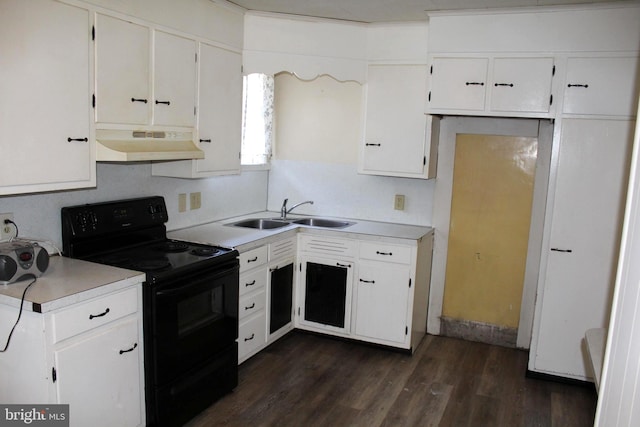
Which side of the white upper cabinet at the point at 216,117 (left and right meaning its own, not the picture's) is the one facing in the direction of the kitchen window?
left

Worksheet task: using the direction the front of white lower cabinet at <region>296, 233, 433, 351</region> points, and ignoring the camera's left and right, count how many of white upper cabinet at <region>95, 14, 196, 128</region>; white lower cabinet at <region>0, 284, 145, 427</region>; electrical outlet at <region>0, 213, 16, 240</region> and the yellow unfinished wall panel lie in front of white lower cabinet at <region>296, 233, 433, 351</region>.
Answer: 3

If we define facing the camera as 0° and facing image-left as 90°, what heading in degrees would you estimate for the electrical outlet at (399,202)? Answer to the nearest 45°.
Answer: approximately 0°

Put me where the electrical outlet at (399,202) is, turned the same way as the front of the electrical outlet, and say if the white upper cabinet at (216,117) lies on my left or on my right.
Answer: on my right

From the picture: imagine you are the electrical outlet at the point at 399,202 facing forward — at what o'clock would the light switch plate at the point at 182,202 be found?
The light switch plate is roughly at 2 o'clock from the electrical outlet.

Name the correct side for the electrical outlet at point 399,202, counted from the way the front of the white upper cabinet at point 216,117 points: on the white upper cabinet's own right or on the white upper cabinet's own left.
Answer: on the white upper cabinet's own left

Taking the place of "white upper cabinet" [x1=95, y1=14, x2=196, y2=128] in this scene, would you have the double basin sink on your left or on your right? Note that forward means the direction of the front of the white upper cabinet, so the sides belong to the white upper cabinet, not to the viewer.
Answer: on your left

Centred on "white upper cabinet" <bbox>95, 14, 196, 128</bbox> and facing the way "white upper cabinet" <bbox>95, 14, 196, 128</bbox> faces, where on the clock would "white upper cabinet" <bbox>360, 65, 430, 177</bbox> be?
"white upper cabinet" <bbox>360, 65, 430, 177</bbox> is roughly at 10 o'clock from "white upper cabinet" <bbox>95, 14, 196, 128</bbox>.

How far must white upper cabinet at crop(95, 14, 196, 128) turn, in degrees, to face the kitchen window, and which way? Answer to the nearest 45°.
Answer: approximately 90° to its left
